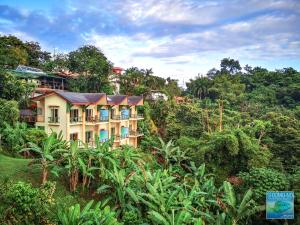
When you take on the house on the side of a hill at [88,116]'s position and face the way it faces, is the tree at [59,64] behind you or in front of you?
behind

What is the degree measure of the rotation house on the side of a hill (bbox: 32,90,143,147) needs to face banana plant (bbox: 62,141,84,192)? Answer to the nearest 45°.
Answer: approximately 45° to its right

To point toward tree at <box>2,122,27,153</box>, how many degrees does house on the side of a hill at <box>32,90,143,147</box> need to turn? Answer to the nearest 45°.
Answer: approximately 90° to its right

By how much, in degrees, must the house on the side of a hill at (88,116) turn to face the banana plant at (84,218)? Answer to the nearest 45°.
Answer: approximately 45° to its right

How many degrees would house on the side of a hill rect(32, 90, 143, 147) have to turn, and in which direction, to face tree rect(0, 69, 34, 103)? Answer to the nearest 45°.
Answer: approximately 135° to its right

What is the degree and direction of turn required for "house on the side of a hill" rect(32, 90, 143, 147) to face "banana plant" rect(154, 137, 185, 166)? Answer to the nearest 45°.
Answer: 0° — it already faces it

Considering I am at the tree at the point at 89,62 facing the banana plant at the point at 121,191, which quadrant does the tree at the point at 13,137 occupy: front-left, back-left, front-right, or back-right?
front-right

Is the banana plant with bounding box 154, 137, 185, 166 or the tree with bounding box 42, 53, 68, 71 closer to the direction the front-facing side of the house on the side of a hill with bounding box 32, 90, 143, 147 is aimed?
the banana plant

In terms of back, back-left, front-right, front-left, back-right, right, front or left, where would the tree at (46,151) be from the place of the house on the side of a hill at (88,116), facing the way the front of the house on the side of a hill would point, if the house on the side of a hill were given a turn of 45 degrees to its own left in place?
right

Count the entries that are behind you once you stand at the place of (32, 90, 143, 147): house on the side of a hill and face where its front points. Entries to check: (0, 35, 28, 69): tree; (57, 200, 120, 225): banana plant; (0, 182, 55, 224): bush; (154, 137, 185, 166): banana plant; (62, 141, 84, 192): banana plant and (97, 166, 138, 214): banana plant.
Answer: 1

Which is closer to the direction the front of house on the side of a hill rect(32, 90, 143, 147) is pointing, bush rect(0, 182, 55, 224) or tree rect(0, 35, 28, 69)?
the bush

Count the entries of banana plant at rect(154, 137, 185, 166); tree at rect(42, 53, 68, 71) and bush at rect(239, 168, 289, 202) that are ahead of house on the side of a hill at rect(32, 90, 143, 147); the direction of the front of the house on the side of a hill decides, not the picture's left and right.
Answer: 2

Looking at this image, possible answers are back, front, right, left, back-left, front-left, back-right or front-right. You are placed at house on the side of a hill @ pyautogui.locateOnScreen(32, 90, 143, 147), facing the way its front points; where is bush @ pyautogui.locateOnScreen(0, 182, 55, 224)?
front-right

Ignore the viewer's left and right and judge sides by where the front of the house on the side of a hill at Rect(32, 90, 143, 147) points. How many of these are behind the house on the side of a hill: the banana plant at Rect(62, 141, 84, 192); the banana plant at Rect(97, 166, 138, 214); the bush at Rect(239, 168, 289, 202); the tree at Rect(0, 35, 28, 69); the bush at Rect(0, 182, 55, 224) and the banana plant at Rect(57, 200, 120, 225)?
1

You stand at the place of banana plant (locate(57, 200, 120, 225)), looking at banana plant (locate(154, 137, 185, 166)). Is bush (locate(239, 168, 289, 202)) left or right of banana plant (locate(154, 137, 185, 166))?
right

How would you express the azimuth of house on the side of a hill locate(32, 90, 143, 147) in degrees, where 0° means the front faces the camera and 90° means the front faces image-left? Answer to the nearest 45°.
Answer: approximately 315°

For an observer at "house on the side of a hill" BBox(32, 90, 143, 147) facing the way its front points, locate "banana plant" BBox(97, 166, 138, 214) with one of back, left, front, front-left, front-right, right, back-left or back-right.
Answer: front-right

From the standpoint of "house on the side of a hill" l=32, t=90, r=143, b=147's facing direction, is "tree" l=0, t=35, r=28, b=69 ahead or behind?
behind

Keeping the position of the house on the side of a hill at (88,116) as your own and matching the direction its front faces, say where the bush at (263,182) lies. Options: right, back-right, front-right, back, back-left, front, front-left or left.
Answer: front
